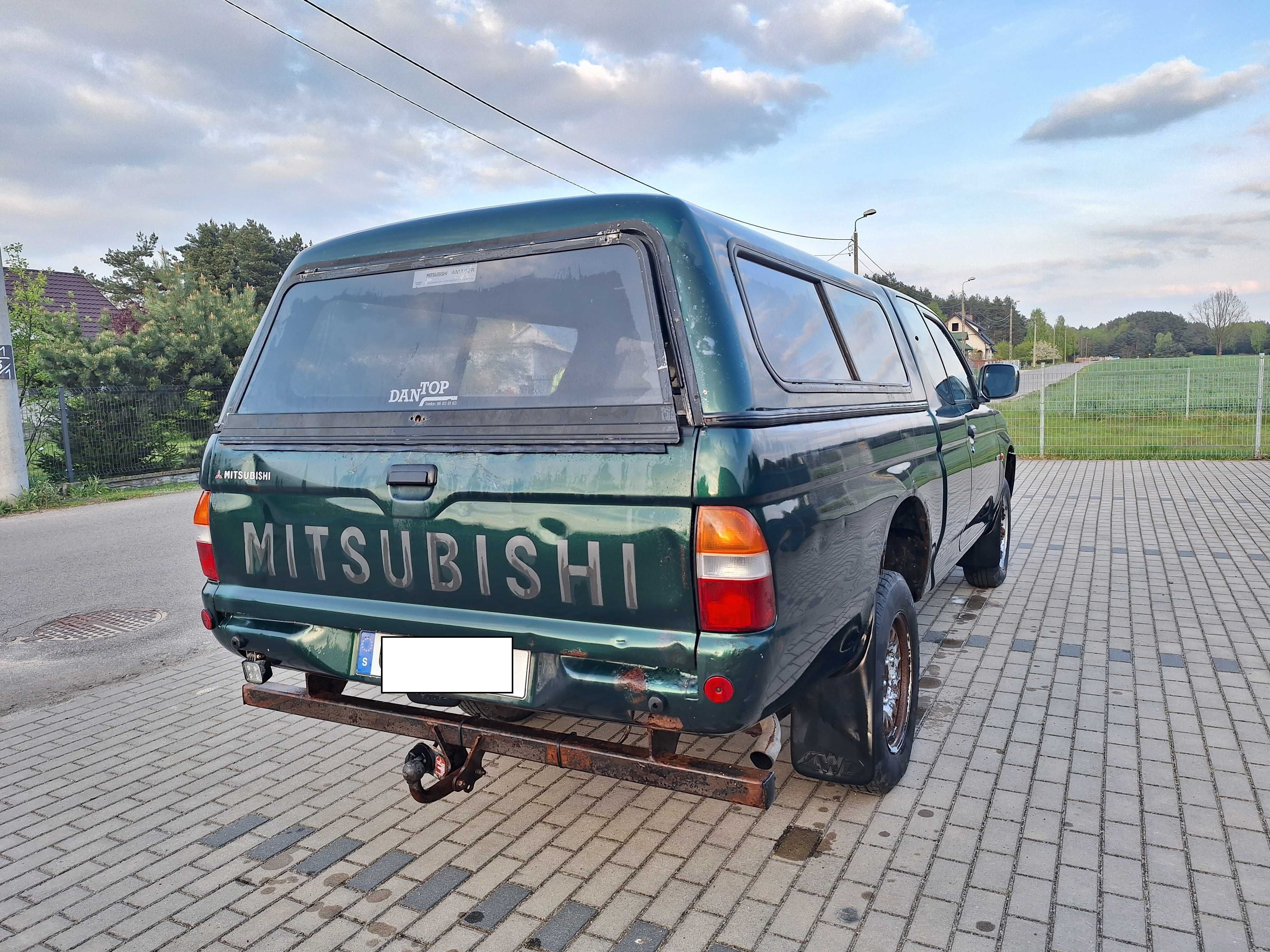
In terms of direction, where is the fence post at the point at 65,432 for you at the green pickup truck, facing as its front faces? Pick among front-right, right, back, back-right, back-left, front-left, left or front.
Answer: left

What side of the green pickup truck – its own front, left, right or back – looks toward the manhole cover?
left

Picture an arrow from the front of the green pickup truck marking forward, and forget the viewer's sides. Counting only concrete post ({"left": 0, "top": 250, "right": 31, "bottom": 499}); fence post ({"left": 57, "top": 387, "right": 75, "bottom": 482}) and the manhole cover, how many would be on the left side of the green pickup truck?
3

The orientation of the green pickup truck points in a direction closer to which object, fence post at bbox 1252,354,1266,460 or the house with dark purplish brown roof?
the fence post

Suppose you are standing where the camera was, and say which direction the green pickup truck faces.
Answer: facing away from the viewer and to the right of the viewer

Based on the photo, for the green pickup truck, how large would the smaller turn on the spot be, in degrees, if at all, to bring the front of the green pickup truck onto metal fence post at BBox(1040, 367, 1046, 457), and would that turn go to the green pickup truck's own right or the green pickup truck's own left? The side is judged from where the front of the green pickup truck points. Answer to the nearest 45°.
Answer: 0° — it already faces it

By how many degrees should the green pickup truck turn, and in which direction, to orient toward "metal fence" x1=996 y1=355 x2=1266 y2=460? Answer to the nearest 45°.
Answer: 0° — it already faces it

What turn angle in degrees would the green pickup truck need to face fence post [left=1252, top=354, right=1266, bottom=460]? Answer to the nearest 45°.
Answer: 0° — it already faces it

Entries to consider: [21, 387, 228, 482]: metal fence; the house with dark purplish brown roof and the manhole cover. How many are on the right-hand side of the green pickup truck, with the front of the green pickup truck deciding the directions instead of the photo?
0

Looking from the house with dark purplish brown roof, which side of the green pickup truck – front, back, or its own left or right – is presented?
left
